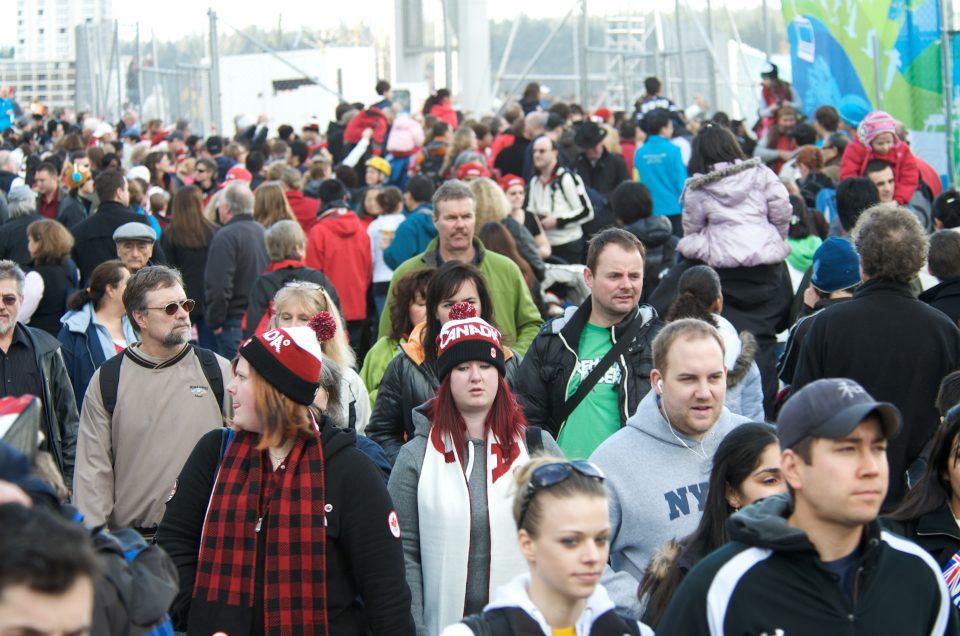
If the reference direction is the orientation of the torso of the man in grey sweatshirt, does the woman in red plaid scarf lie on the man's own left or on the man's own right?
on the man's own right

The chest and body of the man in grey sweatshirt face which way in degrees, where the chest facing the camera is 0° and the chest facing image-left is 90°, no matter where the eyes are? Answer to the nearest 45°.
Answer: approximately 315°

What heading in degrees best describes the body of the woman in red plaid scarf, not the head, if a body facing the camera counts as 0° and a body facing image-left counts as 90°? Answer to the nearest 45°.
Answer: approximately 45°

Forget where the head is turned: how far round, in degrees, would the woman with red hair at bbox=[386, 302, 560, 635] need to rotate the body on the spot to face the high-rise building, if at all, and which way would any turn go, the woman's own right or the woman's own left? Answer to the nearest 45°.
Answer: approximately 180°

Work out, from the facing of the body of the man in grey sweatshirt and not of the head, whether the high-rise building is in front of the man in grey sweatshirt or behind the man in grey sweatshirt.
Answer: behind

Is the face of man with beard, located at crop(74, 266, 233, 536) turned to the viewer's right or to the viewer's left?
to the viewer's right

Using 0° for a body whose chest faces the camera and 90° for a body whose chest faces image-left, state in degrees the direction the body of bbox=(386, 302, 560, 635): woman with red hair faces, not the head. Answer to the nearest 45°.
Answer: approximately 0°
